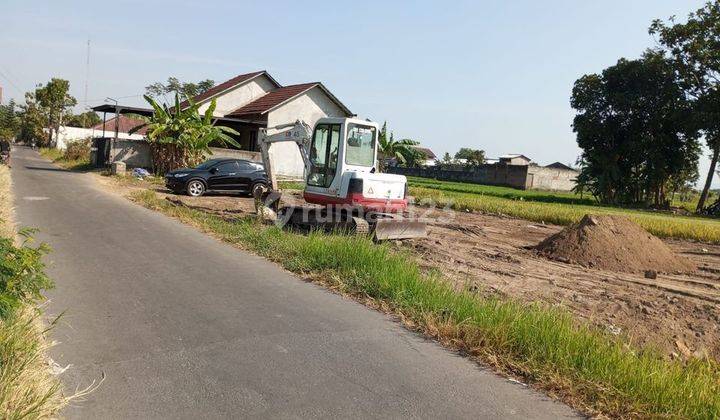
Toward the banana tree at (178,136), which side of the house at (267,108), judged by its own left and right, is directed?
front

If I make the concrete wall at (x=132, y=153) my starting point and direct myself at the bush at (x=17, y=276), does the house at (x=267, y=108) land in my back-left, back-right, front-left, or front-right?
back-left

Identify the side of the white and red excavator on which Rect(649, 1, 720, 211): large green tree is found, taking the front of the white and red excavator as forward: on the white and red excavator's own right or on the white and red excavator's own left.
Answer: on the white and red excavator's own right

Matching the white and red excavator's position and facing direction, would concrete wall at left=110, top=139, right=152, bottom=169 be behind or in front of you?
in front

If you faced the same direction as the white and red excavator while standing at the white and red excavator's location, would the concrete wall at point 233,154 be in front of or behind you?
in front

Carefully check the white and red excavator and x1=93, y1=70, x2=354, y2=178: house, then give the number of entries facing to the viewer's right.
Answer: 0

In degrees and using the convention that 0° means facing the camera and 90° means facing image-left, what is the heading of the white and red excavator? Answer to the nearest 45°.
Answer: approximately 135°

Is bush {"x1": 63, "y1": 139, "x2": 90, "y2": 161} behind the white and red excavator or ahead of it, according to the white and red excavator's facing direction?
ahead

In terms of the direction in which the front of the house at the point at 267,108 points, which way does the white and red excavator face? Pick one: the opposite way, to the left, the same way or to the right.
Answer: to the right

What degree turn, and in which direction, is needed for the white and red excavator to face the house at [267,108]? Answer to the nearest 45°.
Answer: approximately 45° to its right

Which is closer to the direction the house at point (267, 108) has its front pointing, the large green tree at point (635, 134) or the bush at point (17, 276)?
the bush

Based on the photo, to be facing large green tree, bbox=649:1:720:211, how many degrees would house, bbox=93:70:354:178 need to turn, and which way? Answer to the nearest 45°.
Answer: approximately 135° to its left

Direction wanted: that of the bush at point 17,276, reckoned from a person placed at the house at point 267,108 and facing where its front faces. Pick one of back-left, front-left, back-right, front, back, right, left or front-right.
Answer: front-left

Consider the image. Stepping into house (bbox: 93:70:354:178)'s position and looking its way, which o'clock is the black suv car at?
The black suv car is roughly at 11 o'clock from the house.

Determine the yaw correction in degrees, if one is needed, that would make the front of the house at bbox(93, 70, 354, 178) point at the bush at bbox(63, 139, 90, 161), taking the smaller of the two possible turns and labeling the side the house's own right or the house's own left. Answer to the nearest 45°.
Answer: approximately 90° to the house's own right

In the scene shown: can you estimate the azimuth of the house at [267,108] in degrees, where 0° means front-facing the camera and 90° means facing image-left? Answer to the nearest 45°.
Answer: approximately 45°
